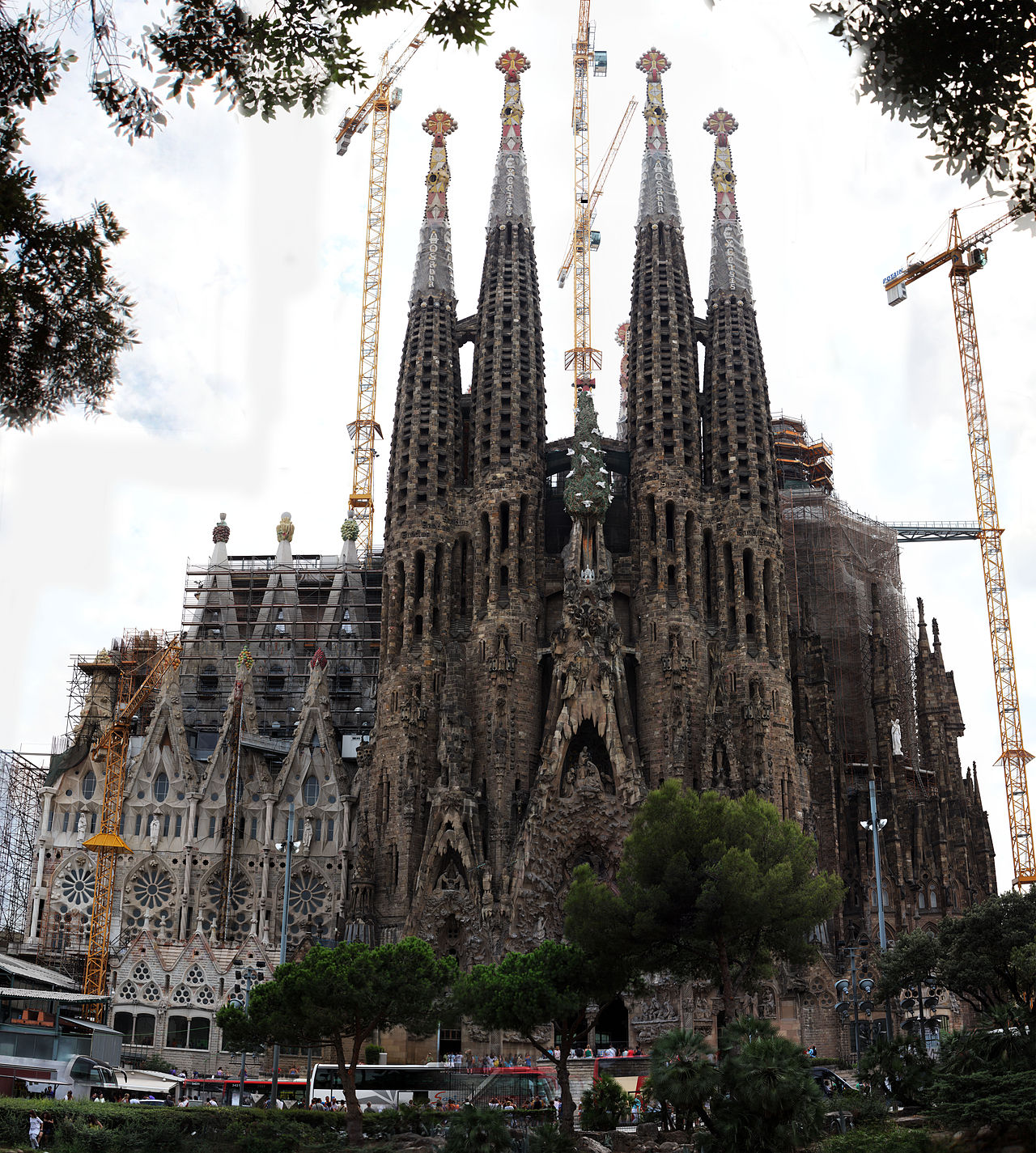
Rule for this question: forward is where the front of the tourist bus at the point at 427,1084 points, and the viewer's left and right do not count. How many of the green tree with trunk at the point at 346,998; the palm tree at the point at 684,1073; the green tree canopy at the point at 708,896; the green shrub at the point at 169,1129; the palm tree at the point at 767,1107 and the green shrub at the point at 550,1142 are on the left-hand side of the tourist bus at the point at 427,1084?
0

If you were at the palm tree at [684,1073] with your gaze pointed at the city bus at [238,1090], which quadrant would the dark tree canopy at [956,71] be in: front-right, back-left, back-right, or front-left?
back-left

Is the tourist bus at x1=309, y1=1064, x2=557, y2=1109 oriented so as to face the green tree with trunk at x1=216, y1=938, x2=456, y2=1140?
no

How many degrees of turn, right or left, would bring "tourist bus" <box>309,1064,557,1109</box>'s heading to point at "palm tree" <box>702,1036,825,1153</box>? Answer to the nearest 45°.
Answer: approximately 90° to its right

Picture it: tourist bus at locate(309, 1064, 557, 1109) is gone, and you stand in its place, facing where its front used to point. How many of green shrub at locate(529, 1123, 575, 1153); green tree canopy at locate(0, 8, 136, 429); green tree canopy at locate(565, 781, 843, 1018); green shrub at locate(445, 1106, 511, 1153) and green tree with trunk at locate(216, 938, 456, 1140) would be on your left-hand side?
0

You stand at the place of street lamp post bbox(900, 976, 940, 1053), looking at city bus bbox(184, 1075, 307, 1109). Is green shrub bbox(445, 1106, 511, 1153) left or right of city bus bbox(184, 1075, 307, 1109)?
left

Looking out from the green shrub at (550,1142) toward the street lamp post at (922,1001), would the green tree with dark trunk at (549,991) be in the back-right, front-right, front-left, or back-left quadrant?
front-left

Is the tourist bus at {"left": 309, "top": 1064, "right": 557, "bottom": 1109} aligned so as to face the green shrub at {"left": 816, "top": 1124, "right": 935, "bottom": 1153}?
no
